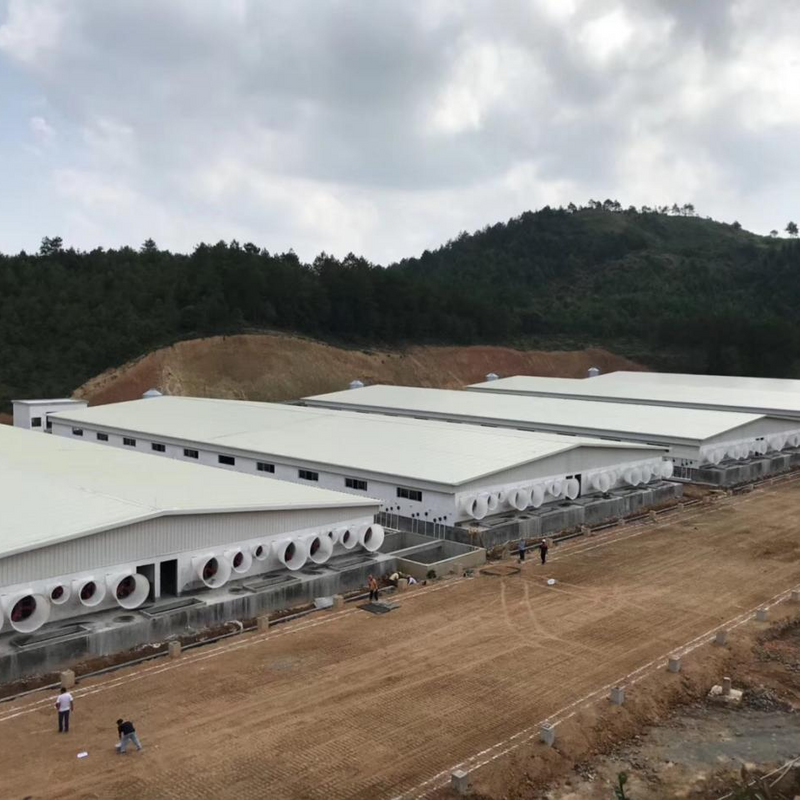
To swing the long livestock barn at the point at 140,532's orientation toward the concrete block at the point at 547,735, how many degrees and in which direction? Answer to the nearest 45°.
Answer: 0° — it already faces it

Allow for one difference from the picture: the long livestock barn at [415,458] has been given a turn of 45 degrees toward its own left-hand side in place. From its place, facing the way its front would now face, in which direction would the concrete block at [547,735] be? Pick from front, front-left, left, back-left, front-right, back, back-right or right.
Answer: right

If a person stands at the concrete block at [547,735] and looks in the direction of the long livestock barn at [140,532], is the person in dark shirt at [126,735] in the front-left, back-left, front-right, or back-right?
front-left

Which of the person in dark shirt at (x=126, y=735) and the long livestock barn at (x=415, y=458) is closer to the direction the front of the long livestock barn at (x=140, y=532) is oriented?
the person in dark shirt

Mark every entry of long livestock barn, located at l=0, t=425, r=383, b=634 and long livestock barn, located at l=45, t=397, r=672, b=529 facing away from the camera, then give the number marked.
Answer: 0

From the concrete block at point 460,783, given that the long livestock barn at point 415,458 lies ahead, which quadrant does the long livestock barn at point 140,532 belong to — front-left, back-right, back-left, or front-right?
front-left

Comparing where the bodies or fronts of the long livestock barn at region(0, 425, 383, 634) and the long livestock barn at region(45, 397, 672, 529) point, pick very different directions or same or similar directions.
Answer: same or similar directions

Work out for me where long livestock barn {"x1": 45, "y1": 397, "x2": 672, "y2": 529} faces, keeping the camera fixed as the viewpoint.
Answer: facing the viewer and to the right of the viewer
